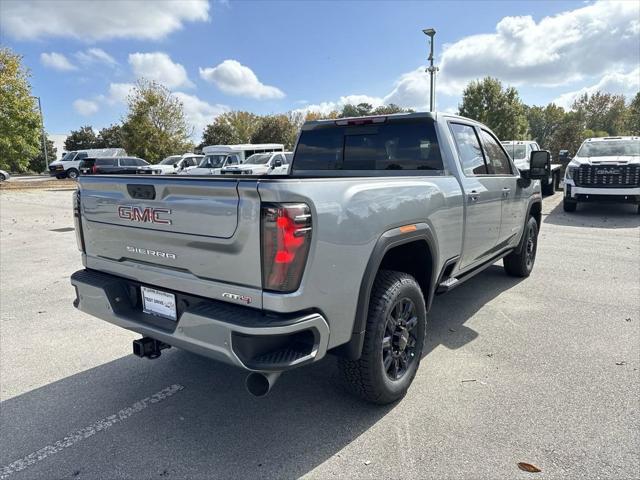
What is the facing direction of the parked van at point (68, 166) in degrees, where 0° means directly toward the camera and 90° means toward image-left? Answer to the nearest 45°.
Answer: approximately 45°

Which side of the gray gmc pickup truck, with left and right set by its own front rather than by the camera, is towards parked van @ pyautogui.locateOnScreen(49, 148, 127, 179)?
left

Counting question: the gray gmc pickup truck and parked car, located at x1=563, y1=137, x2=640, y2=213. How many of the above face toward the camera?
1

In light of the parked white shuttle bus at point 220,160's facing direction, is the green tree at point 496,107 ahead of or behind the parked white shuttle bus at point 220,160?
behind

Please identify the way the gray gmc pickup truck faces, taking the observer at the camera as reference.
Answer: facing away from the viewer and to the right of the viewer

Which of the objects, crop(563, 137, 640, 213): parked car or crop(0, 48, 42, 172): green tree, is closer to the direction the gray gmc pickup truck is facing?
the parked car

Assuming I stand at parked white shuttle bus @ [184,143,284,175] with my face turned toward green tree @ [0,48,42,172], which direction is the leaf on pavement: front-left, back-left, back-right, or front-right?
back-left

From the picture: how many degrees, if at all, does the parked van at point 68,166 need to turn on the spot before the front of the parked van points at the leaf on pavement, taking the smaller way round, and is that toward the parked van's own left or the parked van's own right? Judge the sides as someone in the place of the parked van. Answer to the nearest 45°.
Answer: approximately 45° to the parked van's own left

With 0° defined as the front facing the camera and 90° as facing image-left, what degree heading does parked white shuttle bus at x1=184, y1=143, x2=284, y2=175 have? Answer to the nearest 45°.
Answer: approximately 45°
